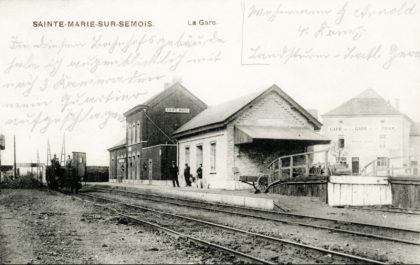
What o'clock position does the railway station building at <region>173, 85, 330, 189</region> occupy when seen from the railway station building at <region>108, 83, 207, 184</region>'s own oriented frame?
the railway station building at <region>173, 85, 330, 189</region> is roughly at 10 o'clock from the railway station building at <region>108, 83, 207, 184</region>.

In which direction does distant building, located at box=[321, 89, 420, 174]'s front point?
toward the camera

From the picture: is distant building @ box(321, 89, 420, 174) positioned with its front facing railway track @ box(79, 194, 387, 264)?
yes

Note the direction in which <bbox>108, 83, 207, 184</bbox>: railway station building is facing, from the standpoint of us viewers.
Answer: facing the viewer and to the left of the viewer

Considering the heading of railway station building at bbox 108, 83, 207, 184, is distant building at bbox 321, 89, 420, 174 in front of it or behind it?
behind

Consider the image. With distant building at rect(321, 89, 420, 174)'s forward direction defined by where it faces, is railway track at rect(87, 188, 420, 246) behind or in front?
in front

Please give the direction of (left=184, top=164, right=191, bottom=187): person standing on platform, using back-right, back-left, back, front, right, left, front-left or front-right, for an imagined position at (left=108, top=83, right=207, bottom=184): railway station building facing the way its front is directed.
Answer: front-left

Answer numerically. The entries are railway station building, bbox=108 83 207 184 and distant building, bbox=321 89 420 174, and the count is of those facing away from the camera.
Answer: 0
